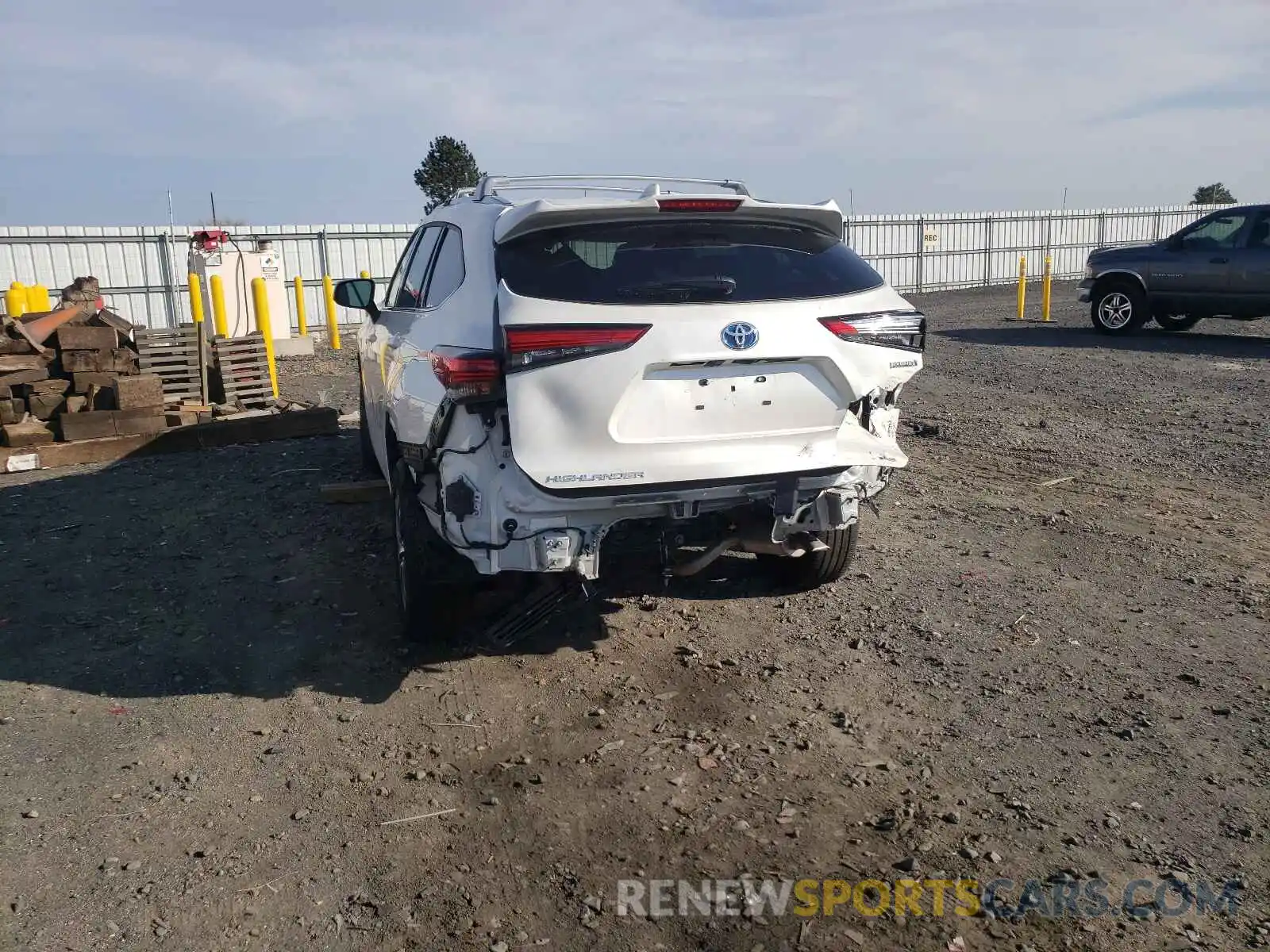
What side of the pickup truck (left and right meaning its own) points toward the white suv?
left

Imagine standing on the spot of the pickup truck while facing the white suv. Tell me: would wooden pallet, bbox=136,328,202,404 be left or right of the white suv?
right

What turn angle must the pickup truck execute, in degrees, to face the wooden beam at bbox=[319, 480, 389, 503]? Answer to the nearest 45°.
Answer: approximately 45° to its left

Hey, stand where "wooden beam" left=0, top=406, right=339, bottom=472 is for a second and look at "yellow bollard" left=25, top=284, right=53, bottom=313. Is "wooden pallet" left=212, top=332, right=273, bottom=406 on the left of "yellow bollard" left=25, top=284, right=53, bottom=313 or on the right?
right

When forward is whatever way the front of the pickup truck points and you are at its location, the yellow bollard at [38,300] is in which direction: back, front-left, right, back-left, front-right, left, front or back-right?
front-left

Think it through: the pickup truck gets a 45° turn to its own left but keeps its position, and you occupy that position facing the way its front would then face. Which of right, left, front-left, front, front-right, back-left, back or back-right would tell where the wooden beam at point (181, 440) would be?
front

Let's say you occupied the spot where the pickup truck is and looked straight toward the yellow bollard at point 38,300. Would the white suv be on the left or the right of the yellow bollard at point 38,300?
left

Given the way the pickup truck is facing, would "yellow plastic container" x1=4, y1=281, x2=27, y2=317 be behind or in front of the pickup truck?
in front

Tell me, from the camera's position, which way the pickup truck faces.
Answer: facing to the left of the viewer

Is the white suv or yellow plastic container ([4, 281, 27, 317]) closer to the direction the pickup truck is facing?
the yellow plastic container
